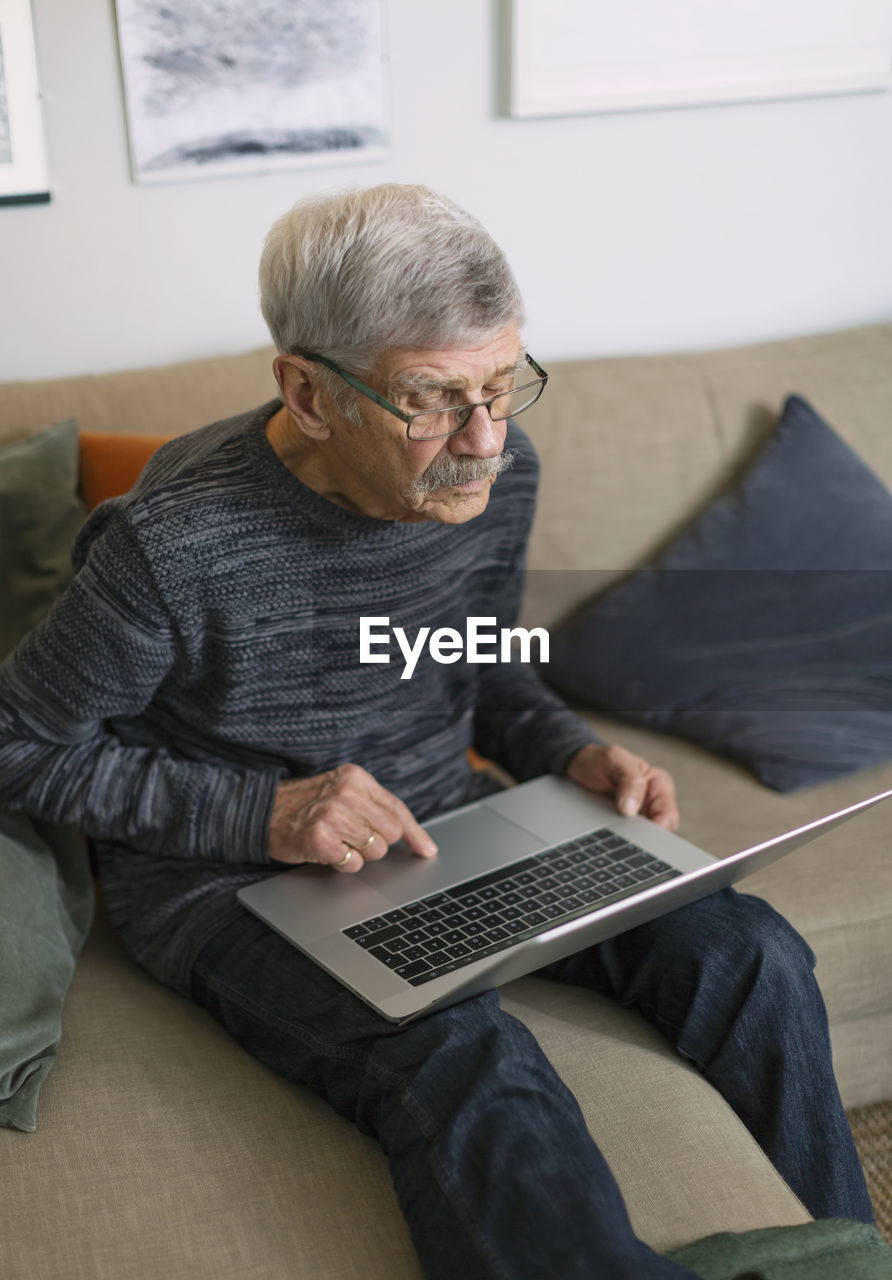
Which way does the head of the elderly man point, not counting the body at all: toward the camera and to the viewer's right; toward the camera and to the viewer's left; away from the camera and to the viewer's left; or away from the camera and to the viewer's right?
toward the camera and to the viewer's right

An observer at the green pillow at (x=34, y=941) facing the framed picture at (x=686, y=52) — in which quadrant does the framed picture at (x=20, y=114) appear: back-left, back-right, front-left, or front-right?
front-left

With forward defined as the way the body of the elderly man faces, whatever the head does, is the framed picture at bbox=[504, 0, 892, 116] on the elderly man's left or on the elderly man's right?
on the elderly man's left

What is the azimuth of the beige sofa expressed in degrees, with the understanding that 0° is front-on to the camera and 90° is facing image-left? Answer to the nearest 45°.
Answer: approximately 315°

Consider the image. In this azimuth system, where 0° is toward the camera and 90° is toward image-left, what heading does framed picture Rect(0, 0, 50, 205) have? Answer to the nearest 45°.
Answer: approximately 0°

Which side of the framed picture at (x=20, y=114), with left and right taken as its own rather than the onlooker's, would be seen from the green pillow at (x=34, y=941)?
front

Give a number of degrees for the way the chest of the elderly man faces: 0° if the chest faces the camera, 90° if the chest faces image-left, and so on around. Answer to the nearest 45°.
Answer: approximately 315°

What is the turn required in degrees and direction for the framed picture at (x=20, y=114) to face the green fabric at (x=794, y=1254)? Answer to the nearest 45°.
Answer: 0° — it already faces it

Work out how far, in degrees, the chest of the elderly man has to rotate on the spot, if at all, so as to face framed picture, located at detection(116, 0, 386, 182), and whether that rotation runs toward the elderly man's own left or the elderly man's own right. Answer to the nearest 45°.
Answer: approximately 135° to the elderly man's own left

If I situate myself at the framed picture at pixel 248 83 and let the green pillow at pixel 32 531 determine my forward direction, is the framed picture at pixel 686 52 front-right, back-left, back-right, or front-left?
back-left

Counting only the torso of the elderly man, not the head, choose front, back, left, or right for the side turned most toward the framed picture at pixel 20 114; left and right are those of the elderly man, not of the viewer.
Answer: back

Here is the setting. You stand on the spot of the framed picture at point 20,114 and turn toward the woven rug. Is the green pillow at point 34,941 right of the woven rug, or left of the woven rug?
right
